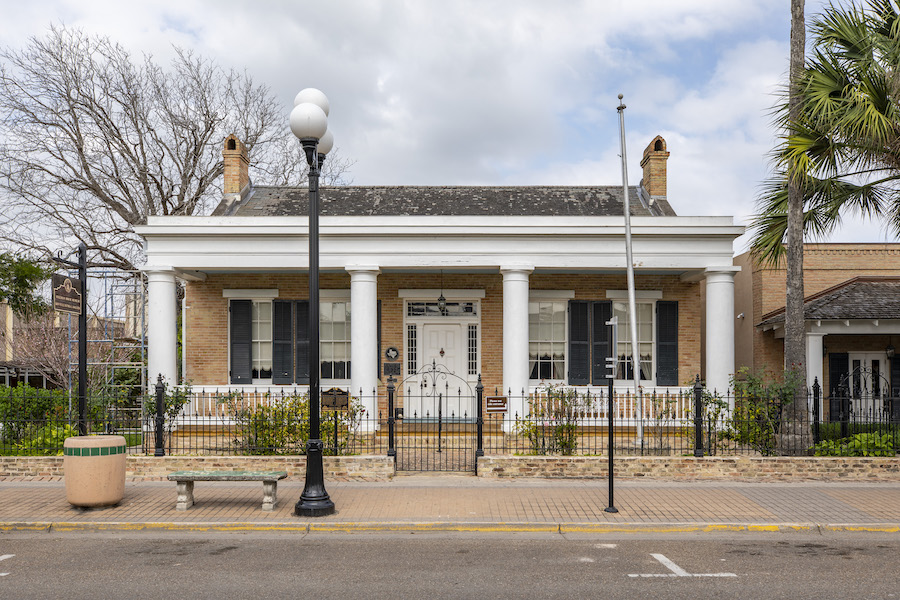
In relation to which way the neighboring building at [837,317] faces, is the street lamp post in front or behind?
in front

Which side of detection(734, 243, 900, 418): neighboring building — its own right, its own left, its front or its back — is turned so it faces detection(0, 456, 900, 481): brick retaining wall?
front

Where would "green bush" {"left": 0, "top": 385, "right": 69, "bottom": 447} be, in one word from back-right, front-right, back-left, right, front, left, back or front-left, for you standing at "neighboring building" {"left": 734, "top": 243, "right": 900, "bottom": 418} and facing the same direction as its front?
front-right

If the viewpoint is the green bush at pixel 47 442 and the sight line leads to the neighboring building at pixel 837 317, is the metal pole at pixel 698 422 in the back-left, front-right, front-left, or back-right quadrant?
front-right

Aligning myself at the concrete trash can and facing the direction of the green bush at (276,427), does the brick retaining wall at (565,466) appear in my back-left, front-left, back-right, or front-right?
front-right

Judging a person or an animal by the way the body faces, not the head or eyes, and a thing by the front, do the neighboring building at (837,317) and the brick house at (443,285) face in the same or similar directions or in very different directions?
same or similar directions

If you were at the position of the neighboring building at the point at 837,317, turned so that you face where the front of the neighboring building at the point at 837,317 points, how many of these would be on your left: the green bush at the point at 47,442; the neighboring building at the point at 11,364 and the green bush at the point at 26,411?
0

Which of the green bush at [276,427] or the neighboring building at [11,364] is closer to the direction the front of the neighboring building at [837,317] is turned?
the green bush

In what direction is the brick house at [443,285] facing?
toward the camera

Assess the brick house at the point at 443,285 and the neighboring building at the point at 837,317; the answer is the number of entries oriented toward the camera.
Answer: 2

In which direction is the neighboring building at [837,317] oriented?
toward the camera

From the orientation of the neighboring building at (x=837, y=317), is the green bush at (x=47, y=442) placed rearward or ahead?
ahead

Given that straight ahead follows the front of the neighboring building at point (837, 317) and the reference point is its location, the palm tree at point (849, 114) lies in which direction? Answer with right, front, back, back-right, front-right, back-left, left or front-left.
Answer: front
